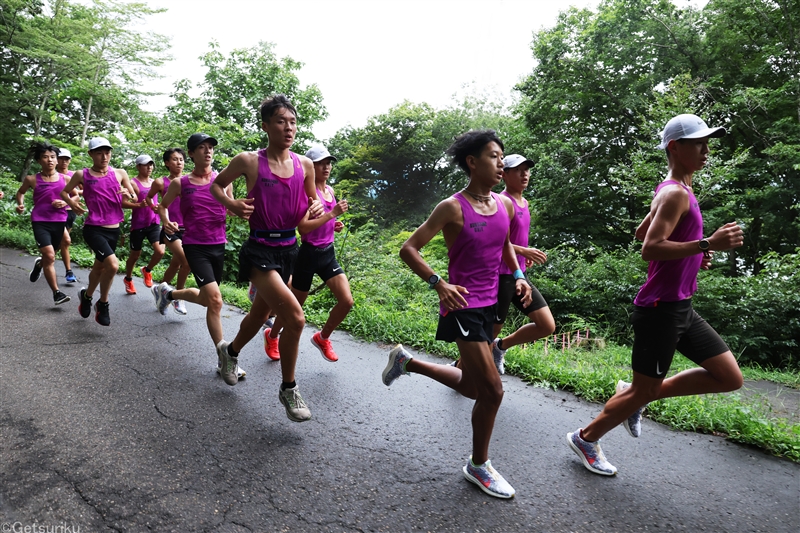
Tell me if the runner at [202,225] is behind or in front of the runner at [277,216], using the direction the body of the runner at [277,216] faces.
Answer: behind

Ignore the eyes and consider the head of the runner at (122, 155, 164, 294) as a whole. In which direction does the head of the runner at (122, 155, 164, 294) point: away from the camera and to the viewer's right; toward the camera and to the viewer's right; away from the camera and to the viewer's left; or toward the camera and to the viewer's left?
toward the camera and to the viewer's right

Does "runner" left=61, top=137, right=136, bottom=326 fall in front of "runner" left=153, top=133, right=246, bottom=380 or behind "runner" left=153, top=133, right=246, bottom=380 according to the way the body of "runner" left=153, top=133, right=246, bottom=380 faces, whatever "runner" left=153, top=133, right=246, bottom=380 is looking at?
behind

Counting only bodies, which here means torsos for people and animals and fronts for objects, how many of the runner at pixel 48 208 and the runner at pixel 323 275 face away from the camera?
0

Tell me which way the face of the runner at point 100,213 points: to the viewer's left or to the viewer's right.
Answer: to the viewer's right

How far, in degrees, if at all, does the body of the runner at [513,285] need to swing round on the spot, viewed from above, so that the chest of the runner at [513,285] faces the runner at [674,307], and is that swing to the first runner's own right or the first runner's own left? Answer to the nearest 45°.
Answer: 0° — they already face them

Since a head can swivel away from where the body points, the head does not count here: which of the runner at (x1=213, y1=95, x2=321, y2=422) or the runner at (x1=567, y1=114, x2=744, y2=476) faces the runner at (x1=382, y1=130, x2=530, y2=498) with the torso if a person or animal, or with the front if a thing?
the runner at (x1=213, y1=95, x2=321, y2=422)

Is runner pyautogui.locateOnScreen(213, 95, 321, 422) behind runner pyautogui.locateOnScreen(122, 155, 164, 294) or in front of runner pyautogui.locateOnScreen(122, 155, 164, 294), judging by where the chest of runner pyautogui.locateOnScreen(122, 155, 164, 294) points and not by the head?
in front

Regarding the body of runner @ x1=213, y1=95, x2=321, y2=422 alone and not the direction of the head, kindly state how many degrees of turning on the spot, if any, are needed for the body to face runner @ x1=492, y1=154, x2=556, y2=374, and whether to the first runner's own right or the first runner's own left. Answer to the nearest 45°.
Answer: approximately 45° to the first runner's own left

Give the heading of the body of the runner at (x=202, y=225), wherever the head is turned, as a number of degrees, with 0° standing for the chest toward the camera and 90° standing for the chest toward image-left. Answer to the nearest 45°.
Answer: approximately 315°

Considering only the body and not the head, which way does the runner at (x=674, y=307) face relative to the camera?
to the viewer's right

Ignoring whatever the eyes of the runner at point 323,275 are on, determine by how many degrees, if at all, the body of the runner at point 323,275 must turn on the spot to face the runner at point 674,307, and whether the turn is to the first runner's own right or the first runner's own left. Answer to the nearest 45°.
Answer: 0° — they already face them

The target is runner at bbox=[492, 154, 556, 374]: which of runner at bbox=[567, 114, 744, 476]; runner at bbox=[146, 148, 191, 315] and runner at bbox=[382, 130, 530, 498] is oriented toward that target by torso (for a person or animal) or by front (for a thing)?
runner at bbox=[146, 148, 191, 315]

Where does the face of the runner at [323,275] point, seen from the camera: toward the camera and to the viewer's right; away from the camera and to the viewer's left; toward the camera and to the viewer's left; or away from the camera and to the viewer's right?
toward the camera and to the viewer's right

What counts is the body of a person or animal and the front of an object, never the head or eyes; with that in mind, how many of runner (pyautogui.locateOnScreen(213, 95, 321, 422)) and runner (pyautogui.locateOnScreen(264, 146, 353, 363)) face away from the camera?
0
